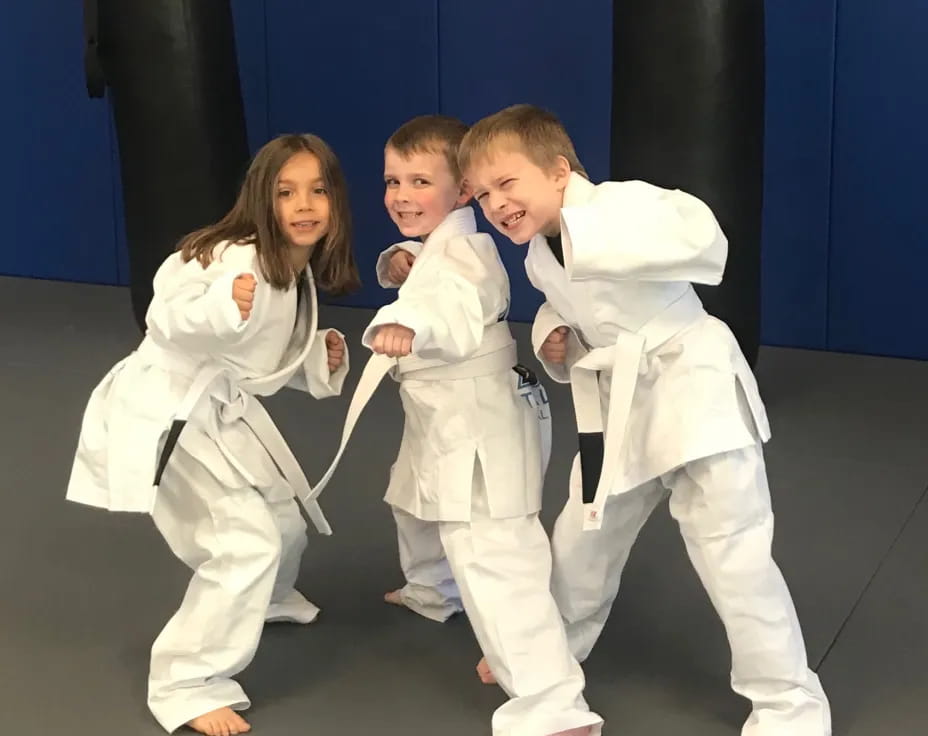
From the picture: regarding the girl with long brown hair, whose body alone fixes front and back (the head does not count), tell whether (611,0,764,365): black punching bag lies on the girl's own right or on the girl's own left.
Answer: on the girl's own left

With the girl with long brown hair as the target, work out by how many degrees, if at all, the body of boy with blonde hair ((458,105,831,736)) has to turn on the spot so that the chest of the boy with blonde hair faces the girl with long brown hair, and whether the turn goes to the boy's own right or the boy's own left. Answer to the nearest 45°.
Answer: approximately 45° to the boy's own right

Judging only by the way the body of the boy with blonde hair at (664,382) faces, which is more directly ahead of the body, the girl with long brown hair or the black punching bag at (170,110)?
the girl with long brown hair

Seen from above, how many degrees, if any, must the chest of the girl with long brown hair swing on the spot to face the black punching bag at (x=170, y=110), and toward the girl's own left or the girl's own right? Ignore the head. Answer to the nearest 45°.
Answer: approximately 135° to the girl's own left

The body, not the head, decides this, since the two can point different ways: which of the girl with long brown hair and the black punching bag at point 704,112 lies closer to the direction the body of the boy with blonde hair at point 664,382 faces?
the girl with long brown hair

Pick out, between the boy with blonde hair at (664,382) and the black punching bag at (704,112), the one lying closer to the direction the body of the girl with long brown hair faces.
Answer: the boy with blonde hair

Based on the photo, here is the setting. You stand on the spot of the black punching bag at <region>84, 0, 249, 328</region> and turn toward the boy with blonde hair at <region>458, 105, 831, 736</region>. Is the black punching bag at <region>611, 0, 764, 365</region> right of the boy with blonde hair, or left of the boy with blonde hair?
left

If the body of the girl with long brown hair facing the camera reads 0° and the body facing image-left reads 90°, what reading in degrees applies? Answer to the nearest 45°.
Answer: approximately 315°

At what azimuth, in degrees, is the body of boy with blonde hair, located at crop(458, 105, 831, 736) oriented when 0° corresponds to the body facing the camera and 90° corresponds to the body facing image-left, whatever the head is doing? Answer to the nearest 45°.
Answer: approximately 45°

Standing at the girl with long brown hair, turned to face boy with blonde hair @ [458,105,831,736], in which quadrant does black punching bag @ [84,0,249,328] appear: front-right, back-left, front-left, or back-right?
back-left
